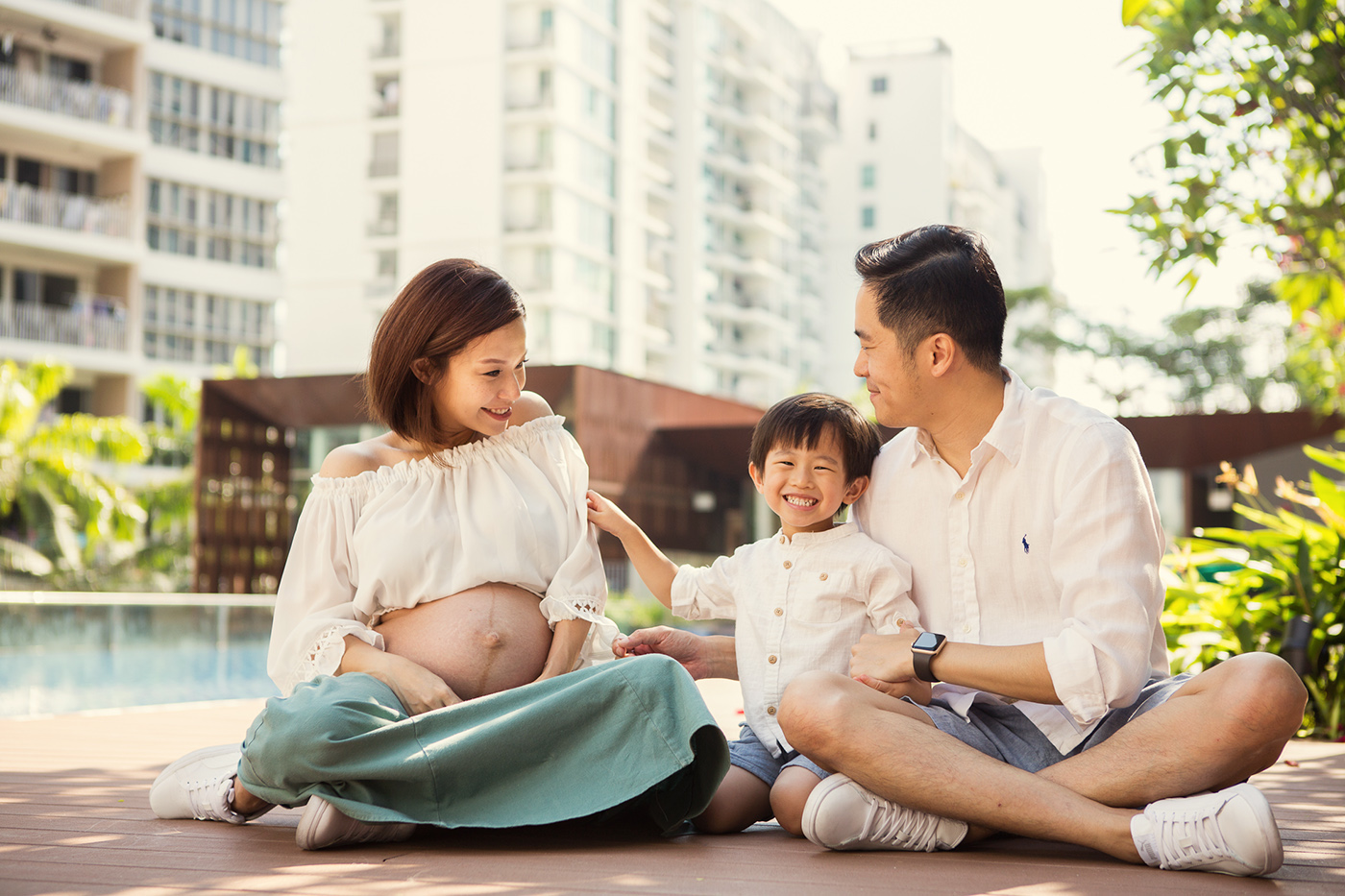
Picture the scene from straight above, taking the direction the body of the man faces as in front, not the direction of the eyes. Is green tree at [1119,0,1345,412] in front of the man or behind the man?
behind

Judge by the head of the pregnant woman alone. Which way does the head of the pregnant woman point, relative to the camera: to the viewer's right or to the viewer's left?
to the viewer's right

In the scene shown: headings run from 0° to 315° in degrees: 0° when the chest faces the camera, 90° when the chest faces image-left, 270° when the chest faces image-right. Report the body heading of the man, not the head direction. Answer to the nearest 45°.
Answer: approximately 45°
